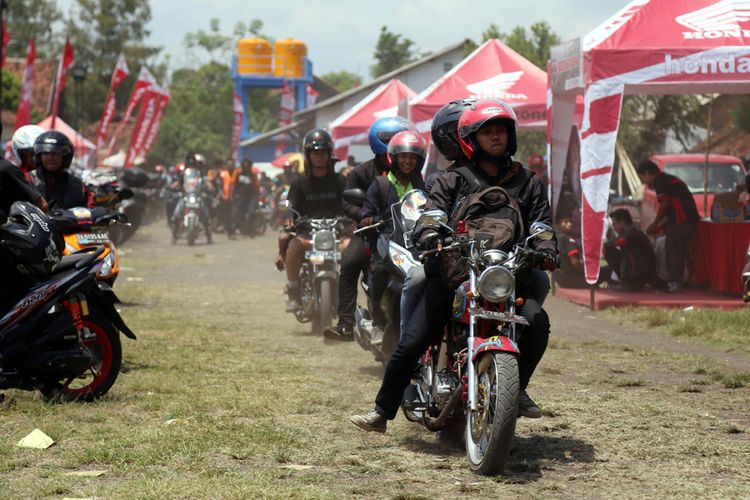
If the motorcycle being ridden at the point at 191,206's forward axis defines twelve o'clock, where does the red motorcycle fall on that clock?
The red motorcycle is roughly at 12 o'clock from the motorcycle being ridden.

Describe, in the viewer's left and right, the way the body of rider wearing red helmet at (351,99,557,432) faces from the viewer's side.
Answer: facing the viewer

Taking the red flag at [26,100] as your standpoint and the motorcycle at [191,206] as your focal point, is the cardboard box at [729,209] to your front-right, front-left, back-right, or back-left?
front-right

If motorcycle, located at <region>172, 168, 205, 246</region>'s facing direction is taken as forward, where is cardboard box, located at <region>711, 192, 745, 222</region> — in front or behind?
in front

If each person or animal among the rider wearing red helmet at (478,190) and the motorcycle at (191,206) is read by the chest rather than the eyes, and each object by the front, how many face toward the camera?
2

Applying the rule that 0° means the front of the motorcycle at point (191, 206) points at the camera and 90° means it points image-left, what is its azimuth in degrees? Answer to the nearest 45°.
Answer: approximately 0°

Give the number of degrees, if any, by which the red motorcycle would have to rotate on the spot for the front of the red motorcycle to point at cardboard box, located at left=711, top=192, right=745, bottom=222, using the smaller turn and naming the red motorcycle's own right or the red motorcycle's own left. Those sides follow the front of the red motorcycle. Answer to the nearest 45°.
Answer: approximately 135° to the red motorcycle's own left

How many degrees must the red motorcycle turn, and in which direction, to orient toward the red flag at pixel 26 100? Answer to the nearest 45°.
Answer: approximately 180°

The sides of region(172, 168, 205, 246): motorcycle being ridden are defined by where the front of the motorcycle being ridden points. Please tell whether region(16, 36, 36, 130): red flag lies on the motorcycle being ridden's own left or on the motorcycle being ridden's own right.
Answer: on the motorcycle being ridden's own right

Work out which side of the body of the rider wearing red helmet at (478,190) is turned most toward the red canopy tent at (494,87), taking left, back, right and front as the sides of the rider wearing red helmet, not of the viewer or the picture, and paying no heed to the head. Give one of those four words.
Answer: back

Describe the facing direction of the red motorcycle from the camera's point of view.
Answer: facing the viewer and to the right of the viewer

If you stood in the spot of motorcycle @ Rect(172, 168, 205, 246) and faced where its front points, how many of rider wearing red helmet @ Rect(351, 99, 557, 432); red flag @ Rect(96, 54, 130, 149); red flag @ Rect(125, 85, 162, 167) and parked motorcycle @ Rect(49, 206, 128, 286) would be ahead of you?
2

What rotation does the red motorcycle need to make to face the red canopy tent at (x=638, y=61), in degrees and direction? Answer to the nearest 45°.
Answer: approximately 135° to its left
